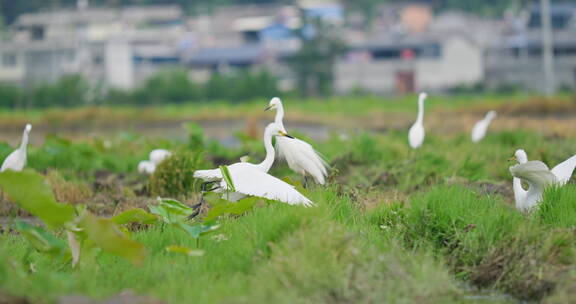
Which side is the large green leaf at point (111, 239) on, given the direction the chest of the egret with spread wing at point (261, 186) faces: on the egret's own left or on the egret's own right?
on the egret's own right

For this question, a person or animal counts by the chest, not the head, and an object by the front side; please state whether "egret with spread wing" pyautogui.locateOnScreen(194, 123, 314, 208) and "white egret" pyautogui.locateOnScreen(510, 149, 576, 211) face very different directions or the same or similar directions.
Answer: very different directions

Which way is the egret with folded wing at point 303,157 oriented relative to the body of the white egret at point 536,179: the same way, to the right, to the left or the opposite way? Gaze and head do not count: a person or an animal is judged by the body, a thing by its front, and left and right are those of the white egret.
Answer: the same way

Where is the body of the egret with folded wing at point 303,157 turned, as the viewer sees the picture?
to the viewer's left

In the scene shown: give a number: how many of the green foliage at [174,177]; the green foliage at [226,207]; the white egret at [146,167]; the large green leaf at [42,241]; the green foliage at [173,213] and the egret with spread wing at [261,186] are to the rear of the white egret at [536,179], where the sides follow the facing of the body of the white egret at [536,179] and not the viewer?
0

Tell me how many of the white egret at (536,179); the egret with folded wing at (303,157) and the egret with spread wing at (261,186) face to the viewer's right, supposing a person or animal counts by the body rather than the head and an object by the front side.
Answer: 1

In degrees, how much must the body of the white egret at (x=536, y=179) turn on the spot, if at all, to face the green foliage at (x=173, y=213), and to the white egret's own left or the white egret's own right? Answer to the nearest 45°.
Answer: approximately 45° to the white egret's own left

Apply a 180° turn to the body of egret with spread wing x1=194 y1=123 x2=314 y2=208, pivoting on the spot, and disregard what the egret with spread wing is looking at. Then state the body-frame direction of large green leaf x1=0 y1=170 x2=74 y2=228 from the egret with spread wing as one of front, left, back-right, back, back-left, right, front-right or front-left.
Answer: front-left

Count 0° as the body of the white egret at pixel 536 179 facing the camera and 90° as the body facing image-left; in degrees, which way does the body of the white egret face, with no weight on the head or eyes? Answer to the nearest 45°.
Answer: approximately 90°

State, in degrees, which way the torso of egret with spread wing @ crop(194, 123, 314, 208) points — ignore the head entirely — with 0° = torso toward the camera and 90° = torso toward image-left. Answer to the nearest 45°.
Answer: approximately 270°

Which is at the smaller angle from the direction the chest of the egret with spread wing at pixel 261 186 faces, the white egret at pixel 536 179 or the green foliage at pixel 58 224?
the white egret

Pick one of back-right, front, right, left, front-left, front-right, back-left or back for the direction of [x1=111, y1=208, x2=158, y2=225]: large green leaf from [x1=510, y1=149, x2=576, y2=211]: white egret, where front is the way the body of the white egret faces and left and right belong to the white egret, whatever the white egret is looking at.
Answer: front-left

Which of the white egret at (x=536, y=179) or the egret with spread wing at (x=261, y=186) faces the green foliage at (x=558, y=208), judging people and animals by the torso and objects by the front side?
the egret with spread wing

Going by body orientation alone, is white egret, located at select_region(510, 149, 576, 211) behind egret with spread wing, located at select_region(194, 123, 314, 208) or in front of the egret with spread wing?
in front

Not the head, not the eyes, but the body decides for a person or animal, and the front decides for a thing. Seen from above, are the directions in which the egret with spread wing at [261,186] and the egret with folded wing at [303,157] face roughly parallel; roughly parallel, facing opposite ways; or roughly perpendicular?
roughly parallel, facing opposite ways
